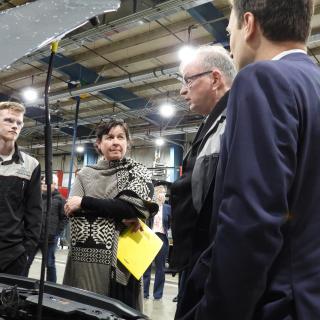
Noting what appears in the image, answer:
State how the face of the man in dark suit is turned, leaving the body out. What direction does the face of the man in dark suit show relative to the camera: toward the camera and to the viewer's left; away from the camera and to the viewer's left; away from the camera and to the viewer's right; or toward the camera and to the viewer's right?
away from the camera and to the viewer's left

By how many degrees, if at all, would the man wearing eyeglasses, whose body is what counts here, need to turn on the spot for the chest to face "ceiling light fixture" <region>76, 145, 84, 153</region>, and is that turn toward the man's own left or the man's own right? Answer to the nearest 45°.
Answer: approximately 90° to the man's own right

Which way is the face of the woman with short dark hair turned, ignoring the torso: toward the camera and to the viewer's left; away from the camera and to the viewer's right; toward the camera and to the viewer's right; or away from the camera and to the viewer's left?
toward the camera and to the viewer's right

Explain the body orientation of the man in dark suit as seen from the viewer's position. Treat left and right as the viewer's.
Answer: facing away from the viewer and to the left of the viewer

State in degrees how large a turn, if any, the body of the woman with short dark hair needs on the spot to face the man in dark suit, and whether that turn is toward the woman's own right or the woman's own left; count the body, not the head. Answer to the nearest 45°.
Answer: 0° — they already face them

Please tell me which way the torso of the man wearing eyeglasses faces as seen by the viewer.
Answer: to the viewer's left

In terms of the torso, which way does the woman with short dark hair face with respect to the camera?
toward the camera

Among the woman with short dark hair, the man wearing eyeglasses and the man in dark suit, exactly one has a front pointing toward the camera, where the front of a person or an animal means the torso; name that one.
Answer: the woman with short dark hair

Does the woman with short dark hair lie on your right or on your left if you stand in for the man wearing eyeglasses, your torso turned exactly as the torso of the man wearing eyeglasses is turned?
on your right

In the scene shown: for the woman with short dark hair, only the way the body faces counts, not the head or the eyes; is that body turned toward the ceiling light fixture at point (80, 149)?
no

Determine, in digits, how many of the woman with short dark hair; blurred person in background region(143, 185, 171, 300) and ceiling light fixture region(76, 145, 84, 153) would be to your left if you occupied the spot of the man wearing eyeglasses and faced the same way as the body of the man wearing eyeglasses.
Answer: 0

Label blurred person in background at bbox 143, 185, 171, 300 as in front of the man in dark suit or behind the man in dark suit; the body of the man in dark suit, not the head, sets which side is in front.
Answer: in front

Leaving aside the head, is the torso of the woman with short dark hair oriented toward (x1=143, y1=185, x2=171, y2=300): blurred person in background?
no

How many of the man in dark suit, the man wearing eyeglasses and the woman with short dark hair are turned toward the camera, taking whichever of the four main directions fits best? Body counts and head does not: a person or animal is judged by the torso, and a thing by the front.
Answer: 1

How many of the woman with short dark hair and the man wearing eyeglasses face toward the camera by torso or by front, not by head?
1

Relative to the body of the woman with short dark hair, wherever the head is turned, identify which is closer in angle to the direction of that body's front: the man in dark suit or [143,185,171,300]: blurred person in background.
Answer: the man in dark suit

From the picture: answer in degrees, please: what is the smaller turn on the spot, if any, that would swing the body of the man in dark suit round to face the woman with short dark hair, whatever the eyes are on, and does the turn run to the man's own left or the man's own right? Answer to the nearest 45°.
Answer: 0° — they already face them
